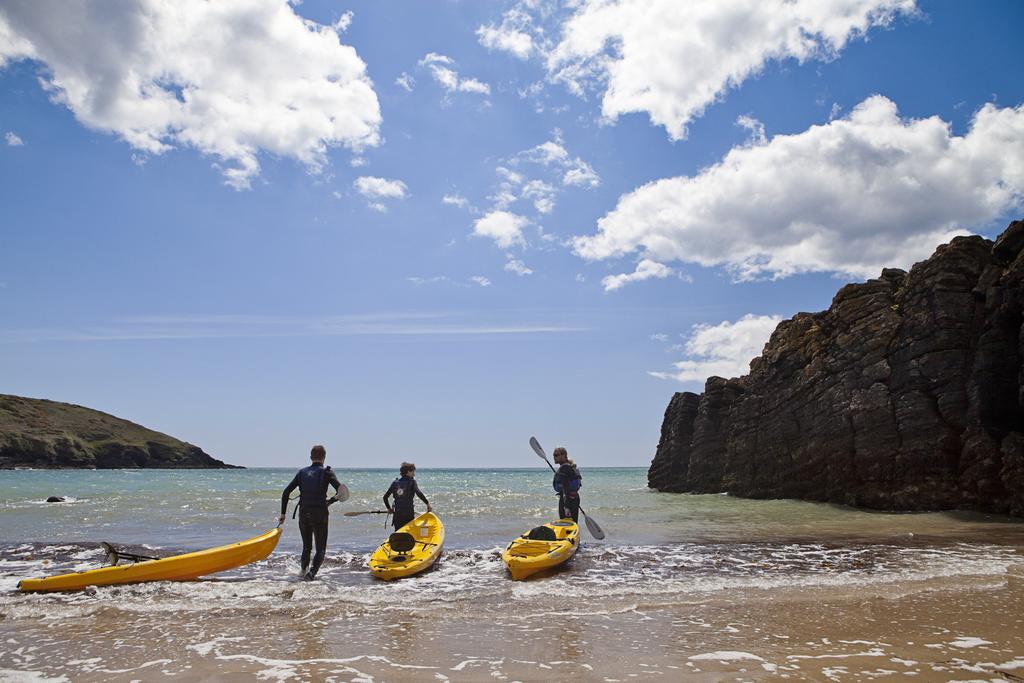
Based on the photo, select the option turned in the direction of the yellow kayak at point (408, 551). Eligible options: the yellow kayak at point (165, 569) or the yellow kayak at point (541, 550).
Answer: the yellow kayak at point (165, 569)

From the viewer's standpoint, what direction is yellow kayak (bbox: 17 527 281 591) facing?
to the viewer's right

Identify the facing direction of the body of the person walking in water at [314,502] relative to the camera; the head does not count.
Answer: away from the camera

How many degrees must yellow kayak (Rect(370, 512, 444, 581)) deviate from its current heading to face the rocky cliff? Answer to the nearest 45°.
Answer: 0° — it already faces it

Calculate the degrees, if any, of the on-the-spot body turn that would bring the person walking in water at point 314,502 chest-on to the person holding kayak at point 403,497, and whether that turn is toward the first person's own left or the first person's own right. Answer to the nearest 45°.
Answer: approximately 45° to the first person's own right

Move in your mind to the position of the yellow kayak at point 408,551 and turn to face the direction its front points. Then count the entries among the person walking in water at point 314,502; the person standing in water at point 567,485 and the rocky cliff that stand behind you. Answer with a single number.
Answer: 1

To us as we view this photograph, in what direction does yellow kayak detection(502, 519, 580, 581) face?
facing away from the viewer and to the right of the viewer

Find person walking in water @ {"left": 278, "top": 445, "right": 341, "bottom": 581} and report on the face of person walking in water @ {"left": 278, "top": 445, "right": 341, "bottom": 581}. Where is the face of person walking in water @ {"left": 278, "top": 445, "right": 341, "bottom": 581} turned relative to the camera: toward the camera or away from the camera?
away from the camera

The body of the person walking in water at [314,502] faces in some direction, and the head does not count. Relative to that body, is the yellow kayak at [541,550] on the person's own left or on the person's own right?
on the person's own right

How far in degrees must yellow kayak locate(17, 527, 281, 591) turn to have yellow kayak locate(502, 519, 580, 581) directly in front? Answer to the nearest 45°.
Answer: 0° — it already faces it

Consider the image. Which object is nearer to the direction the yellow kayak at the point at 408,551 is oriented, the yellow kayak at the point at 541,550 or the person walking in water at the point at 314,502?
the yellow kayak

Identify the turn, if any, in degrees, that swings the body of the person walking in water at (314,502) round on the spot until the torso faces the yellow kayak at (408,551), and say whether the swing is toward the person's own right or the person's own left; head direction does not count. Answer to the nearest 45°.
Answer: approximately 45° to the person's own right

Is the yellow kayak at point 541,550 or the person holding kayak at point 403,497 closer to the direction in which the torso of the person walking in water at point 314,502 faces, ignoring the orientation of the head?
the person holding kayak

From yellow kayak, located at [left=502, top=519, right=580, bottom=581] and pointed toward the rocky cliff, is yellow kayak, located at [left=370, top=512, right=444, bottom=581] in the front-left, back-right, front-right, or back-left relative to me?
back-left

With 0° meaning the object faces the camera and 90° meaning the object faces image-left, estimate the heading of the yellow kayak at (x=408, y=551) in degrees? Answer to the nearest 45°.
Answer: approximately 225°

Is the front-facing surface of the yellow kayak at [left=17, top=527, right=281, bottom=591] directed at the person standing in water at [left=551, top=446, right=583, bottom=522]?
yes
